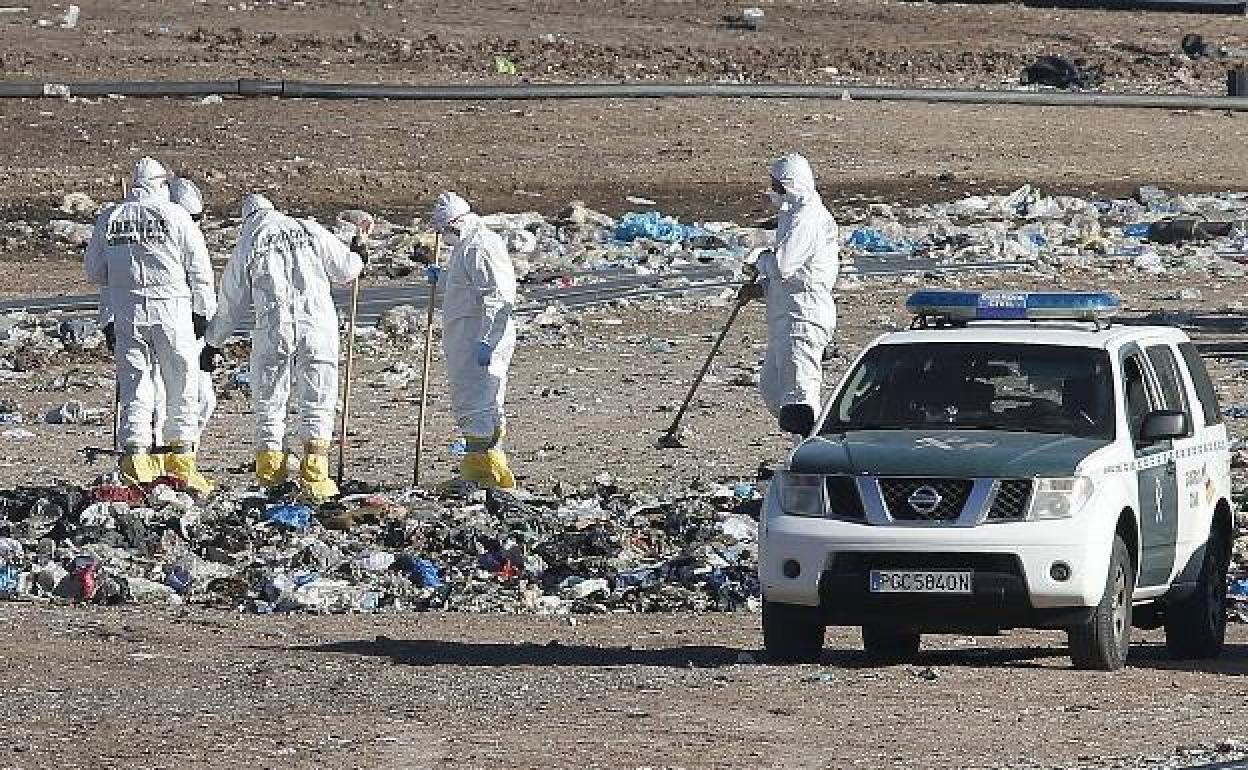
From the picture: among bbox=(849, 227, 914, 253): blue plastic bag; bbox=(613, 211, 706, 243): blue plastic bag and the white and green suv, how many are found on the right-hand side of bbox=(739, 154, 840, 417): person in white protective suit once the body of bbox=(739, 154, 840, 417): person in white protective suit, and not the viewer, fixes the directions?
2

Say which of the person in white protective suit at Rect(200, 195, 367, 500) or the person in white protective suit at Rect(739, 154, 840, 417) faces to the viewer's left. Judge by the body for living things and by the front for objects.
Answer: the person in white protective suit at Rect(739, 154, 840, 417)

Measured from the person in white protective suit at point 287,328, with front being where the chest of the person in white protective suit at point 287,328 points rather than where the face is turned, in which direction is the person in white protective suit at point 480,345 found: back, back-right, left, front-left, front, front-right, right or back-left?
right

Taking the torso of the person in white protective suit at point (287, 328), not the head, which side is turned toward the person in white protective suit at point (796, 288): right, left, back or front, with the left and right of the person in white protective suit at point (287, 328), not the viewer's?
right

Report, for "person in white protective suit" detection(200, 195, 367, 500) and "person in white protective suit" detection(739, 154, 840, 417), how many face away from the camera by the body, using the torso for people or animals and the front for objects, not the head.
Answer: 1

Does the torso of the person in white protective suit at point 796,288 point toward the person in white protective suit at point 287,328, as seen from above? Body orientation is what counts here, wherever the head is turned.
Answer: yes

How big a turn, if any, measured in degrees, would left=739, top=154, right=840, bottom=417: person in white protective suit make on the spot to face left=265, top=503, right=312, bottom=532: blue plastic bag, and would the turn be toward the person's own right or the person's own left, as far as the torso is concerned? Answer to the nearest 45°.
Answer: approximately 45° to the person's own left

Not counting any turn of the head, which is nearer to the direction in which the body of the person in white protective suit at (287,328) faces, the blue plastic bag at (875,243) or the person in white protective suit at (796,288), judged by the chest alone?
the blue plastic bag

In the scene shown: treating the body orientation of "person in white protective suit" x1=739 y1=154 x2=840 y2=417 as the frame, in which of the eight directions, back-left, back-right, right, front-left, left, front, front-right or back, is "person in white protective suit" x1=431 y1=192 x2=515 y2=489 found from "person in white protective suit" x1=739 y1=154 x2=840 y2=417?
front

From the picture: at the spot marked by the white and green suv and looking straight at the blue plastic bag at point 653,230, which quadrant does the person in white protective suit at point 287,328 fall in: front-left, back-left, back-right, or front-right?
front-left

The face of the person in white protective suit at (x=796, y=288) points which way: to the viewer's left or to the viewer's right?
to the viewer's left

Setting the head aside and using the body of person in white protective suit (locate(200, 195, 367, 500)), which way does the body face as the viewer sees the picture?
away from the camera

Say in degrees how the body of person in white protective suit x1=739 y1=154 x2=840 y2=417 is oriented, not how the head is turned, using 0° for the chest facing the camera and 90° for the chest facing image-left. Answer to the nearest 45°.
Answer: approximately 90°
